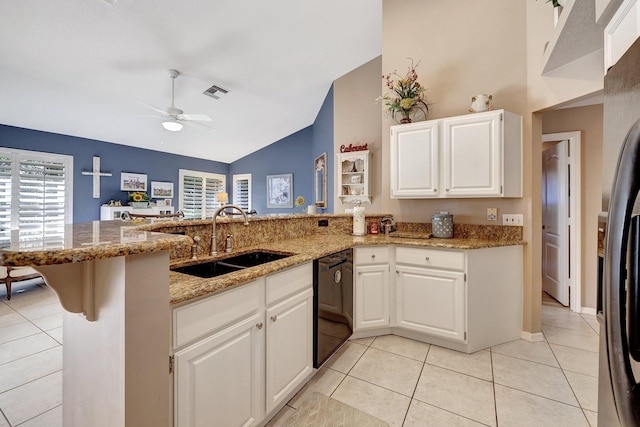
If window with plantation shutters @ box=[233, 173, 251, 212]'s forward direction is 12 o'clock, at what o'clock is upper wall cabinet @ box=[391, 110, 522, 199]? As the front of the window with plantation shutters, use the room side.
The upper wall cabinet is roughly at 10 o'clock from the window with plantation shutters.

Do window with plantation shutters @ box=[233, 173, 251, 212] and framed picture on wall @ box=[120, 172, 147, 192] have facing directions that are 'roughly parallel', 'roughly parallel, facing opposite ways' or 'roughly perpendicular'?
roughly perpendicular

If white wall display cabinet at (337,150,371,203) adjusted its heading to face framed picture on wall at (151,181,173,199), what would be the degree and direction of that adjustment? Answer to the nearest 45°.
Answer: approximately 90° to its right

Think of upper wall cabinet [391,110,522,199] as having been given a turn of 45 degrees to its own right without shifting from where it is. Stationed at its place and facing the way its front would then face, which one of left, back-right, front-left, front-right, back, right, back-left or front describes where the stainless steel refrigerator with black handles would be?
left

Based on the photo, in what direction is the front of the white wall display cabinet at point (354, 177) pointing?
toward the camera

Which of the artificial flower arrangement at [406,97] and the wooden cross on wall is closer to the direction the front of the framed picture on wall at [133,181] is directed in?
the artificial flower arrangement

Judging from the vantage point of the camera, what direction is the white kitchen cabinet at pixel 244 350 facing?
facing the viewer and to the right of the viewer

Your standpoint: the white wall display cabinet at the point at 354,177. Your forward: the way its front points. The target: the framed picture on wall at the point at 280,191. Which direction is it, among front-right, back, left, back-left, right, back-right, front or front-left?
back-right

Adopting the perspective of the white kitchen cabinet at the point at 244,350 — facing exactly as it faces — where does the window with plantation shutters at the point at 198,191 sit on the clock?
The window with plantation shutters is roughly at 7 o'clock from the white kitchen cabinet.

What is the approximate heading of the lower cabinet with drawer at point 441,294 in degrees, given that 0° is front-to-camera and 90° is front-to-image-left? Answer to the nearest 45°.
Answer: approximately 45°

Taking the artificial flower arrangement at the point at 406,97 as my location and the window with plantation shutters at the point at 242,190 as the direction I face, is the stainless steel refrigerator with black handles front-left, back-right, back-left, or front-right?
back-left

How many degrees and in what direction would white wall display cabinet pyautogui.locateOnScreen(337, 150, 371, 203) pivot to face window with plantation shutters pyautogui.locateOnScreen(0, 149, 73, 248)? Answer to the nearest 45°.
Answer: approximately 90° to its right

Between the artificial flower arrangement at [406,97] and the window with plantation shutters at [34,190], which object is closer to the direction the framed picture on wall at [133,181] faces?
the artificial flower arrangement

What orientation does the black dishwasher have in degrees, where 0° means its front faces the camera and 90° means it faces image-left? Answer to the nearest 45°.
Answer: approximately 315°
